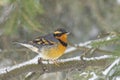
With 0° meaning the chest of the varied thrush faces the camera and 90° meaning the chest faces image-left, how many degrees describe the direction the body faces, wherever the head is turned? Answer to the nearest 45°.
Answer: approximately 270°
